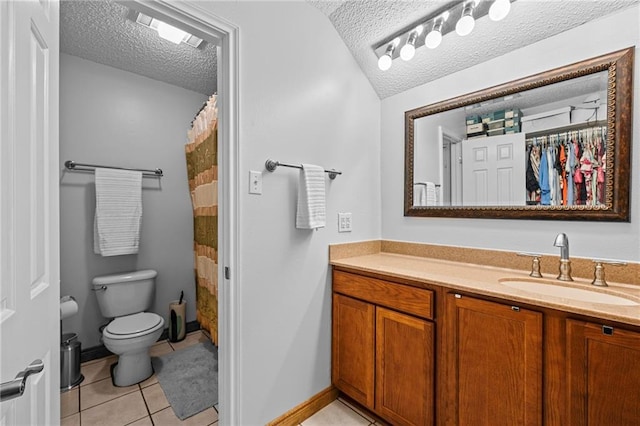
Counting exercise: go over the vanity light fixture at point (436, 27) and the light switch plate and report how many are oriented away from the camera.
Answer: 0

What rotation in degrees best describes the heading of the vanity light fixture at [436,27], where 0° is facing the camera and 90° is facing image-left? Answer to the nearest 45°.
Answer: approximately 45°

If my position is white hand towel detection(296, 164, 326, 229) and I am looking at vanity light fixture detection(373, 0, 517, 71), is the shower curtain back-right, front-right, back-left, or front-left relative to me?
back-left

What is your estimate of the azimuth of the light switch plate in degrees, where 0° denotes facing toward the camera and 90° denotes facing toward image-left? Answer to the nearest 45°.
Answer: approximately 315°

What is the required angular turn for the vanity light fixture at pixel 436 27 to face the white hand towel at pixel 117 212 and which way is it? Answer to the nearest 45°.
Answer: approximately 45° to its right

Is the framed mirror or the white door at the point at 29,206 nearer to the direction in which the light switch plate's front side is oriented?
the framed mirror

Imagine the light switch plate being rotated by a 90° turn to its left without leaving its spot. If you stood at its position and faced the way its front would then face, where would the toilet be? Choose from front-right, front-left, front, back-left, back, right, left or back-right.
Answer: left

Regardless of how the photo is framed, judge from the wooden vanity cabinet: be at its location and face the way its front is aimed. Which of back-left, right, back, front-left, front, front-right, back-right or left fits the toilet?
front-right

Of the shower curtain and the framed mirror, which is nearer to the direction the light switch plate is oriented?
the framed mirror
